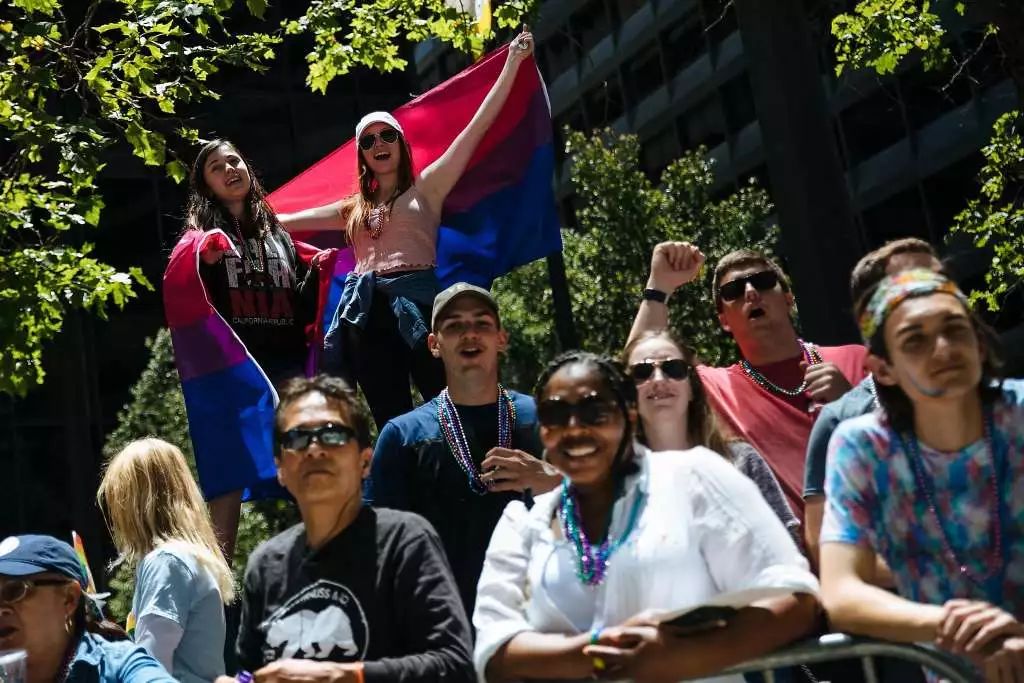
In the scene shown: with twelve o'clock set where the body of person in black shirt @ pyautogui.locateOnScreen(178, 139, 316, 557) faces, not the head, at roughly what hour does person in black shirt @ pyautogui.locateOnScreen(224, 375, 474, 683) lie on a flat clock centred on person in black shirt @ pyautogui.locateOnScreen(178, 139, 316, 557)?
person in black shirt @ pyautogui.locateOnScreen(224, 375, 474, 683) is roughly at 12 o'clock from person in black shirt @ pyautogui.locateOnScreen(178, 139, 316, 557).

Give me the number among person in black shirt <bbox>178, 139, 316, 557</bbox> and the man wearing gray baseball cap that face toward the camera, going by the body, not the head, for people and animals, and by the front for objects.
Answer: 2

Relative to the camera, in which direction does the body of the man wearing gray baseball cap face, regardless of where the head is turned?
toward the camera

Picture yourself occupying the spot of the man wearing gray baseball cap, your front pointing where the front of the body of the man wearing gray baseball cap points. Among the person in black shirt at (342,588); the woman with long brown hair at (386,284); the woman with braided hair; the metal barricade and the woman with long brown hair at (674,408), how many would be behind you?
1

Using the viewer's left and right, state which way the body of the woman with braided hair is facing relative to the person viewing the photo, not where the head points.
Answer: facing the viewer and to the left of the viewer

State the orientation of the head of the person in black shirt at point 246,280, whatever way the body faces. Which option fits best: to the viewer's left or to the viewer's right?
to the viewer's right

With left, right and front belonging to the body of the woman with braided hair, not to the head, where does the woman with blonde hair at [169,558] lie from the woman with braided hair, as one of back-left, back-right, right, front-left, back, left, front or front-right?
right

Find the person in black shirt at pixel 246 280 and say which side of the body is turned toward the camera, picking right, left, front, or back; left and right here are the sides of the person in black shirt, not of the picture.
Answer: front

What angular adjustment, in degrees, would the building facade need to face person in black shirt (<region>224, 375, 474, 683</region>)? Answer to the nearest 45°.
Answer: approximately 45° to its left

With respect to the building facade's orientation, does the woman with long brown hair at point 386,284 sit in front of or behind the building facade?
in front

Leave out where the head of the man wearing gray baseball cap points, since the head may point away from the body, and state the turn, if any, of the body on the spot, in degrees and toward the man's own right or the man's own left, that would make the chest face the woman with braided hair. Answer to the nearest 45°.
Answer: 0° — they already face them
